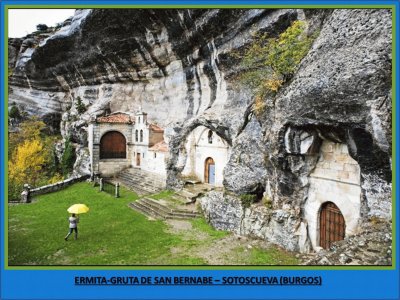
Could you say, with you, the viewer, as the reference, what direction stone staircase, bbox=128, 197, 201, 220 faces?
facing the viewer and to the left of the viewer

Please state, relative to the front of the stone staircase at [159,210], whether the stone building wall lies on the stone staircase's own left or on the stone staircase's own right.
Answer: on the stone staircase's own left

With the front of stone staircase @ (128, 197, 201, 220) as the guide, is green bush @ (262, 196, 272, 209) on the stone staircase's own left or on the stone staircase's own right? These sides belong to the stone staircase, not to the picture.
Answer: on the stone staircase's own left

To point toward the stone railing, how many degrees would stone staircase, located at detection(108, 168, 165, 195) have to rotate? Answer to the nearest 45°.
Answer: approximately 45° to its right

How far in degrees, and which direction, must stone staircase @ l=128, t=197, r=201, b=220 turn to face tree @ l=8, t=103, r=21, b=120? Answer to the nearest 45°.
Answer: approximately 90° to its right

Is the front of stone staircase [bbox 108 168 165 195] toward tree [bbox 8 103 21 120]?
no

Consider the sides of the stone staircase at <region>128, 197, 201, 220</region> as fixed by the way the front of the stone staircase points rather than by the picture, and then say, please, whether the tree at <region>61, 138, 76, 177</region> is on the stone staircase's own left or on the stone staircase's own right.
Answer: on the stone staircase's own right

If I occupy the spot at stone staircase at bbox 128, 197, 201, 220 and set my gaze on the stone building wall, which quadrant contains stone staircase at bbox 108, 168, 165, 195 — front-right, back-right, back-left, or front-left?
back-left

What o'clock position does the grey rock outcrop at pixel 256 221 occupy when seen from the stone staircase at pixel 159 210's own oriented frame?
The grey rock outcrop is roughly at 9 o'clock from the stone staircase.

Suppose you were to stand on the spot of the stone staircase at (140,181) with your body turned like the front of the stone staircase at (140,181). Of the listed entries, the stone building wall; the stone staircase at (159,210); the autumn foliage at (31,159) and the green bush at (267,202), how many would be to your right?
1

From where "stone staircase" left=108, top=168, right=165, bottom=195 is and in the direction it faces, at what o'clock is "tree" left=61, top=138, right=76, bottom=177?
The tree is roughly at 3 o'clock from the stone staircase.

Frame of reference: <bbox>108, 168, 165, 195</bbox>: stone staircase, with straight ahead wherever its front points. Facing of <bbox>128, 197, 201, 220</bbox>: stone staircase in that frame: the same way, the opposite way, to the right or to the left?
the same way

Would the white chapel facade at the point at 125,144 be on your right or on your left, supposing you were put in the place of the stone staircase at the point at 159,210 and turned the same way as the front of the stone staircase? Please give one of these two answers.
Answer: on your right

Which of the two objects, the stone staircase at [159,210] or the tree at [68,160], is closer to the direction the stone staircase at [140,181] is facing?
the stone staircase

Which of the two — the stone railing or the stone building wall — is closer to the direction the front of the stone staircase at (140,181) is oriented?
the stone railing

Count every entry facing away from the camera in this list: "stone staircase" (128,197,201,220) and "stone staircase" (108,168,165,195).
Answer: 0

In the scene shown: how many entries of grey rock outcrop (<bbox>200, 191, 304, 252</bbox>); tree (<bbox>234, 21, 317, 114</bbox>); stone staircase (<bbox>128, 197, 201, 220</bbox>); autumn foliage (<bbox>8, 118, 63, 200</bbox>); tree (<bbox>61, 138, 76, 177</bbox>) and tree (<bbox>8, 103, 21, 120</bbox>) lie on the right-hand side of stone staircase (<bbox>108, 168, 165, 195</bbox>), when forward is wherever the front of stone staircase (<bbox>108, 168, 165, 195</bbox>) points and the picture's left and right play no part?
3
